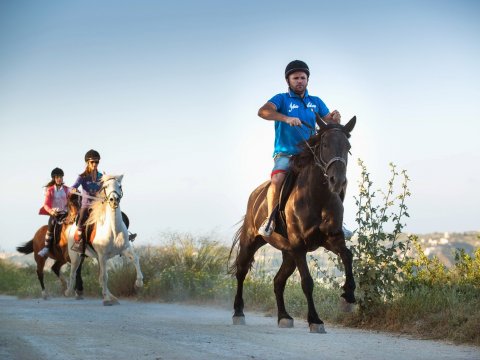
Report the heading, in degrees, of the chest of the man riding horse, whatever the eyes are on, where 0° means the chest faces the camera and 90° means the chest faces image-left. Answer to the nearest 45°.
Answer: approximately 0°

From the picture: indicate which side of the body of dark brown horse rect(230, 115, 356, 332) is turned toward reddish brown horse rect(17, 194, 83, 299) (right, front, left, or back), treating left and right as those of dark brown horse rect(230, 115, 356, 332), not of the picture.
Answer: back

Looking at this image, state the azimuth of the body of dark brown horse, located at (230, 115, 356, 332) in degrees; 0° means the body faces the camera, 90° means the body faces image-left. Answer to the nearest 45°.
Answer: approximately 315°

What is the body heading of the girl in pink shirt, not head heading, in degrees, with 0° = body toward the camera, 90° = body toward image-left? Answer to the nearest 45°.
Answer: approximately 315°
